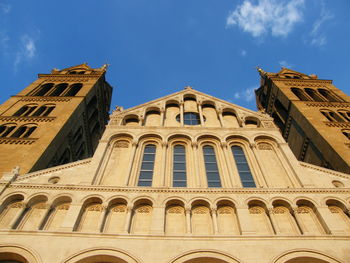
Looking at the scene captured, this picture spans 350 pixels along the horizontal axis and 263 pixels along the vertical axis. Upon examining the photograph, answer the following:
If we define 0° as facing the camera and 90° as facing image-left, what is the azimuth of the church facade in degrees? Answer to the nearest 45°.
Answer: approximately 0°

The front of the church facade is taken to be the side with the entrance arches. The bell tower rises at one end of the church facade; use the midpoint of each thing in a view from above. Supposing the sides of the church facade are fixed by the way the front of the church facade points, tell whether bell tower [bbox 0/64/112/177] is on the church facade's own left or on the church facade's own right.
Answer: on the church facade's own right
